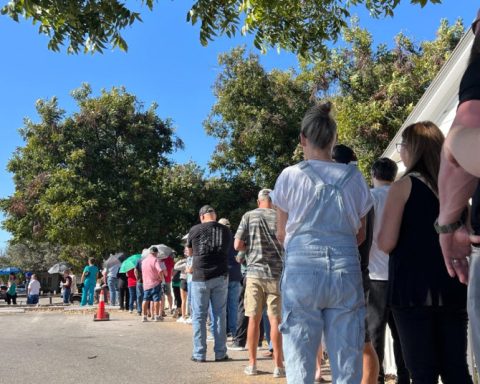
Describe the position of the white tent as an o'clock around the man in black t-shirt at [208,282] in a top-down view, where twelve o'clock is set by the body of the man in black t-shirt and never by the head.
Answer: The white tent is roughly at 3 o'clock from the man in black t-shirt.

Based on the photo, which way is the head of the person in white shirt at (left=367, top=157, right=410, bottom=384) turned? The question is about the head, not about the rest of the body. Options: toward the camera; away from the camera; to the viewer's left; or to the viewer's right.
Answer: away from the camera

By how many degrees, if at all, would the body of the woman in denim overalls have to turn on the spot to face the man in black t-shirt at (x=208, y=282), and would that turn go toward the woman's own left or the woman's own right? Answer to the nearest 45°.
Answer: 0° — they already face them

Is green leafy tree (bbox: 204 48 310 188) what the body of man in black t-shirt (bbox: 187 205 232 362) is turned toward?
yes

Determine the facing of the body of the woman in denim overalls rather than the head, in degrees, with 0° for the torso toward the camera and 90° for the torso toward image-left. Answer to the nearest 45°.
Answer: approximately 180°

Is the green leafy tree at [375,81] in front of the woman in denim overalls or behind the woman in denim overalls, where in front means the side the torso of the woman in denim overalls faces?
in front

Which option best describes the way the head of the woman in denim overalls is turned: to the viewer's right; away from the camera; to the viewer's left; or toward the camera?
away from the camera

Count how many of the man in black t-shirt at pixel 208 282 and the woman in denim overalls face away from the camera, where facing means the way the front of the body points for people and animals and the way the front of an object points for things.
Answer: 2

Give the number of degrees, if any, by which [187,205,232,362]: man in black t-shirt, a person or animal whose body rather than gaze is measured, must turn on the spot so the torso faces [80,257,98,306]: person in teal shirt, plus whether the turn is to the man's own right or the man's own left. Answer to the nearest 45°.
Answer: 0° — they already face them

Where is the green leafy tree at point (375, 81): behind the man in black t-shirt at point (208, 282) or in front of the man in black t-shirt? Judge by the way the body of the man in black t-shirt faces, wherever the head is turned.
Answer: in front

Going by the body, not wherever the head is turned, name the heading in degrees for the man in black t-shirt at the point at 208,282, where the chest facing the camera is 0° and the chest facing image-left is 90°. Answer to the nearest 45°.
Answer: approximately 180°

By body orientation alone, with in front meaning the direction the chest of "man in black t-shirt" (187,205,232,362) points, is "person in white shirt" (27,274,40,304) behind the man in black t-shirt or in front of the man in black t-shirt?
in front
